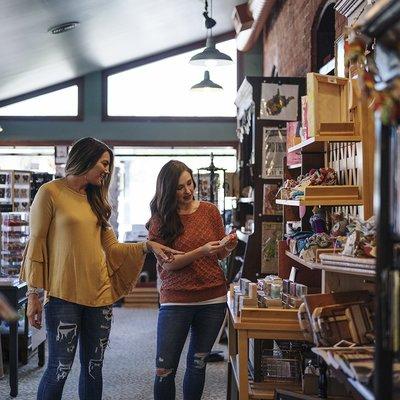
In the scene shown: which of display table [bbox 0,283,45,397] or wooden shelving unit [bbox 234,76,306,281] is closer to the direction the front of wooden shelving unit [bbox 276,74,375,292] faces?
the display table

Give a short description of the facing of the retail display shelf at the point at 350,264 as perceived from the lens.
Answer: facing the viewer and to the left of the viewer

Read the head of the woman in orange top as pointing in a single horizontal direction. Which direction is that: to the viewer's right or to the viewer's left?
to the viewer's right

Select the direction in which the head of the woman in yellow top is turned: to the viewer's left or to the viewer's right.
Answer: to the viewer's right

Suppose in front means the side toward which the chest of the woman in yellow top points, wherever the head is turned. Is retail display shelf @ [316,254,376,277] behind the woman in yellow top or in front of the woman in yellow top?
in front

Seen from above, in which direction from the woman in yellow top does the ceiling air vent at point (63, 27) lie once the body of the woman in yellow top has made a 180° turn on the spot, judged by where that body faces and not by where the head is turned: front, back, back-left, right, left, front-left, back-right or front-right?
front-right

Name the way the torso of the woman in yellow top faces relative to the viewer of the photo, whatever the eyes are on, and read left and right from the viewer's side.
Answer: facing the viewer and to the right of the viewer

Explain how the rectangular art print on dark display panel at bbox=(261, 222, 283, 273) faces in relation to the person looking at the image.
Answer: facing the viewer

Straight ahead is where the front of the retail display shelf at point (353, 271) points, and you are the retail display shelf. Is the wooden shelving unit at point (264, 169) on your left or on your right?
on your right
